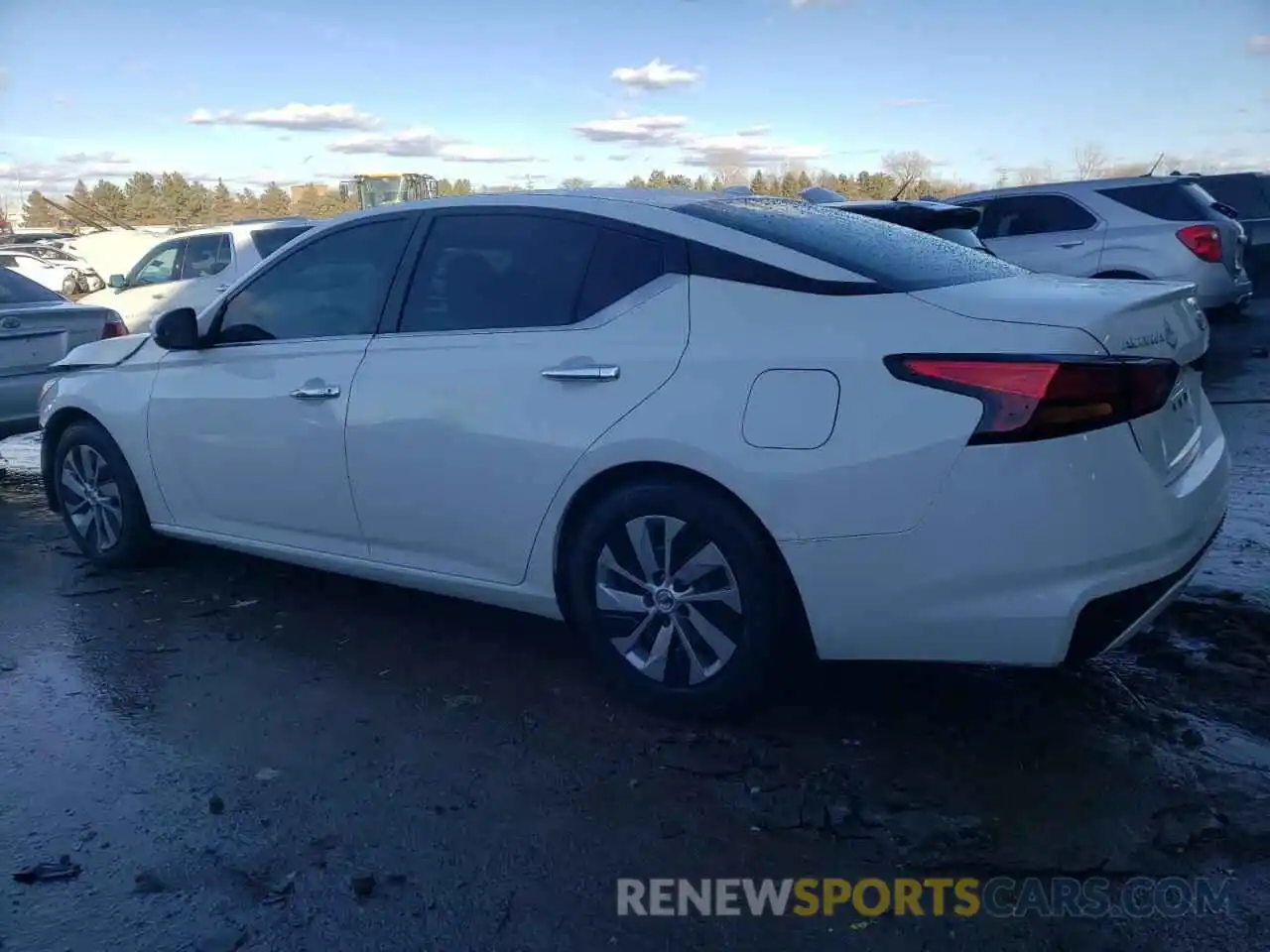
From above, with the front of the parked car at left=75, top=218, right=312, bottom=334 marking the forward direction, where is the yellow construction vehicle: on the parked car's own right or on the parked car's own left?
on the parked car's own right

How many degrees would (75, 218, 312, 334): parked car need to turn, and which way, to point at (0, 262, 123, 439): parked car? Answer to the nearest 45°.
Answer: approximately 90° to its left

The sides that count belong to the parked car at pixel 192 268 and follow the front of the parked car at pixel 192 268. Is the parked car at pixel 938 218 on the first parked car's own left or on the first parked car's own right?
on the first parked car's own left

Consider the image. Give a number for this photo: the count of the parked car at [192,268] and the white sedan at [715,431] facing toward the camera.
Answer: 0

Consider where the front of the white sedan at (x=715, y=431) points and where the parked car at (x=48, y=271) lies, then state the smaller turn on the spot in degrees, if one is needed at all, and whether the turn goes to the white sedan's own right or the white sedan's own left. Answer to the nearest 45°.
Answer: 0° — it already faces it

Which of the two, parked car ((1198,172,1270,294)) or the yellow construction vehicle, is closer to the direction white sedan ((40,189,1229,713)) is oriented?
the yellow construction vehicle

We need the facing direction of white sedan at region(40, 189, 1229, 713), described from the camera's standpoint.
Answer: facing away from the viewer and to the left of the viewer

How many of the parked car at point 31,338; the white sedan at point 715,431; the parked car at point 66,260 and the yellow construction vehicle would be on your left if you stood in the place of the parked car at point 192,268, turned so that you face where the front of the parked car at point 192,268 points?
2

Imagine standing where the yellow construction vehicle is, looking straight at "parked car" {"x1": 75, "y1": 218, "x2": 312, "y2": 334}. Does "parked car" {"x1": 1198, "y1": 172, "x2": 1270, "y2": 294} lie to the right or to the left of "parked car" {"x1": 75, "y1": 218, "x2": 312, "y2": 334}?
left

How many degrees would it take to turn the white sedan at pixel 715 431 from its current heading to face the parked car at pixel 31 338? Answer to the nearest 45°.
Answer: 0° — it already faces it

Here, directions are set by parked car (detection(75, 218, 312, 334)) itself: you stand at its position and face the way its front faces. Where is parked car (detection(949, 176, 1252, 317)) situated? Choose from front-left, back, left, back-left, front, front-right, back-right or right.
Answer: back-left

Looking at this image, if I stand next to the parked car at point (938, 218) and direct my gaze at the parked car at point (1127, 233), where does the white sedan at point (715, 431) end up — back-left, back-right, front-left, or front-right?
back-right

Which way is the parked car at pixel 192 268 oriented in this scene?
to the viewer's left
